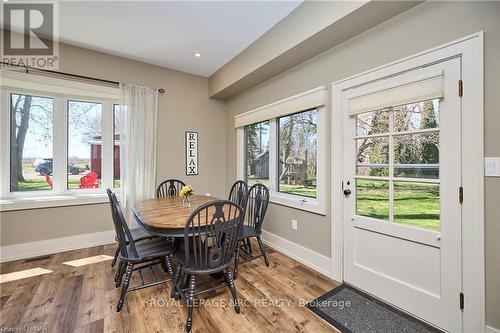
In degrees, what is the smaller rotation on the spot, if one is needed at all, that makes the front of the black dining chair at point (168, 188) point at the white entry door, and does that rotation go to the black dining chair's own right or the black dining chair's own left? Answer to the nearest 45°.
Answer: approximately 45° to the black dining chair's own left

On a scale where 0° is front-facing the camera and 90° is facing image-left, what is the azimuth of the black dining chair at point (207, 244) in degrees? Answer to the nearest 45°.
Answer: approximately 135°

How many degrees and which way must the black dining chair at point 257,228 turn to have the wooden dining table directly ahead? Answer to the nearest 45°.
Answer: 0° — it already faces it

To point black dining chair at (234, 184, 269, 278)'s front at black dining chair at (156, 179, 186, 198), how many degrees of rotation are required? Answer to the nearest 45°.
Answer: approximately 90° to its right

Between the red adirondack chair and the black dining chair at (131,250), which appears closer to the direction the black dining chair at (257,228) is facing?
the black dining chair

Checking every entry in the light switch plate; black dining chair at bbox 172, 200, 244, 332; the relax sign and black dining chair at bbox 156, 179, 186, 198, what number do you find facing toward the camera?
3

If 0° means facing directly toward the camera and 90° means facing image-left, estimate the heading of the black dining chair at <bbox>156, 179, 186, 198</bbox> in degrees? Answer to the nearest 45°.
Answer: approximately 0°

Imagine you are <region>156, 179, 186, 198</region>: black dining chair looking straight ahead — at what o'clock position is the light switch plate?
The light switch plate is roughly at 11 o'clock from the black dining chair.

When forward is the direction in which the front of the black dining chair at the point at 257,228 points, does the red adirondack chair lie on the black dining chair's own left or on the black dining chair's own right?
on the black dining chair's own right

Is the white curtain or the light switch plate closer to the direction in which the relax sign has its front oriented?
the light switch plate

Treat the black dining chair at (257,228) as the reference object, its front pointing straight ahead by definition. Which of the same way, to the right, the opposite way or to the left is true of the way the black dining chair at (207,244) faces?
to the right

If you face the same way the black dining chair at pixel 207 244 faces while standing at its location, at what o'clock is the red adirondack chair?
The red adirondack chair is roughly at 12 o'clock from the black dining chair.
